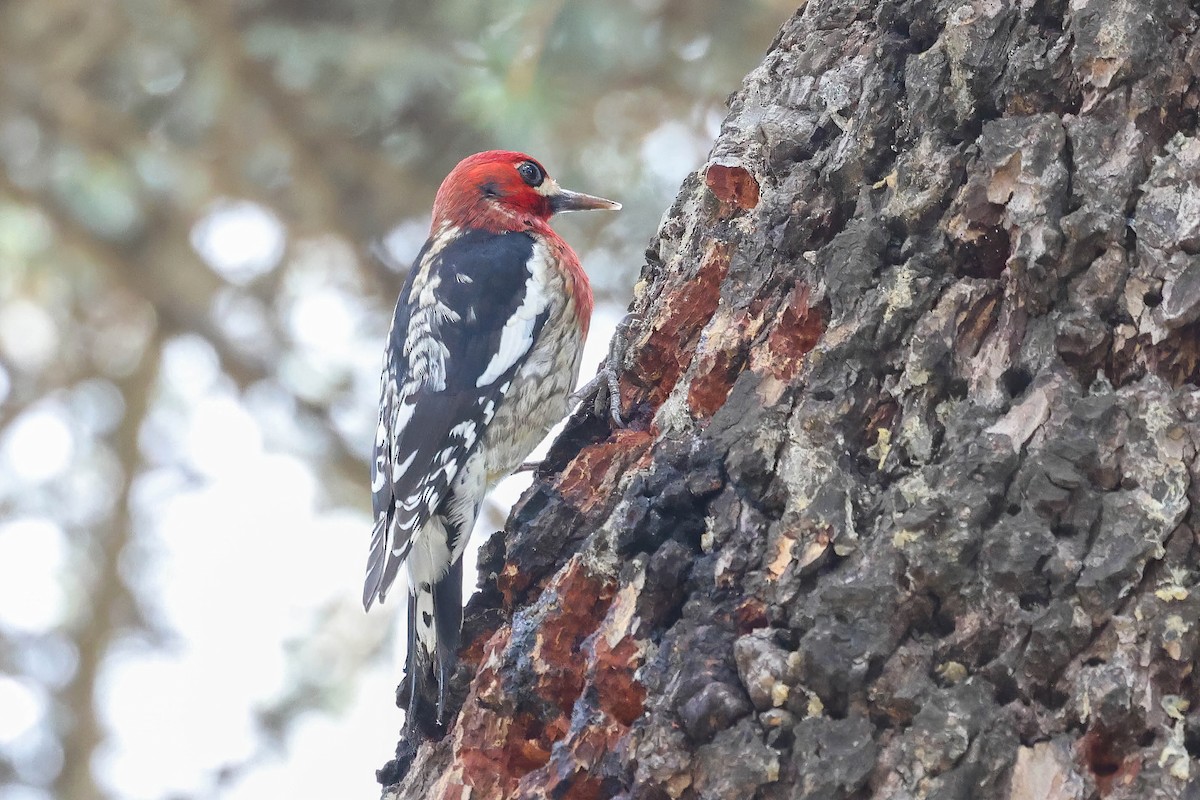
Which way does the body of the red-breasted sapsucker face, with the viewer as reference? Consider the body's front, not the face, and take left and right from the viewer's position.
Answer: facing to the right of the viewer
